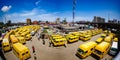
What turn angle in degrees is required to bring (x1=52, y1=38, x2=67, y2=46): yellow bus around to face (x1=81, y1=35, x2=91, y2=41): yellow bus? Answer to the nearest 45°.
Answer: approximately 135° to its left

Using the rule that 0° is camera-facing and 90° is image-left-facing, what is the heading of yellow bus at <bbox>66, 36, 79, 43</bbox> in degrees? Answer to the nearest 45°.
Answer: approximately 45°

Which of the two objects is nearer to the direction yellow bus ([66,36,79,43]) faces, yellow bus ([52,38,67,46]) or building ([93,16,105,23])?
the yellow bus

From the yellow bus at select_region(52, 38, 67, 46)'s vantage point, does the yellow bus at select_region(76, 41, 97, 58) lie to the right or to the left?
on its left

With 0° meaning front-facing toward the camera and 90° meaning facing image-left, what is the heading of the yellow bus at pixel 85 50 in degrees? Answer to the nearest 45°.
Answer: approximately 45°

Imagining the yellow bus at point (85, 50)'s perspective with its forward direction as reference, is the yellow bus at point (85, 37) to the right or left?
on its right

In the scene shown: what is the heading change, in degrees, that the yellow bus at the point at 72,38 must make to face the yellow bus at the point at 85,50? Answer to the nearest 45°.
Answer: approximately 90° to its left

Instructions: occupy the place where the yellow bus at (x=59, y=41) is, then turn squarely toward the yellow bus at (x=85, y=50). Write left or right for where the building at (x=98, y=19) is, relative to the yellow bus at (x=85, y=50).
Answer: left
